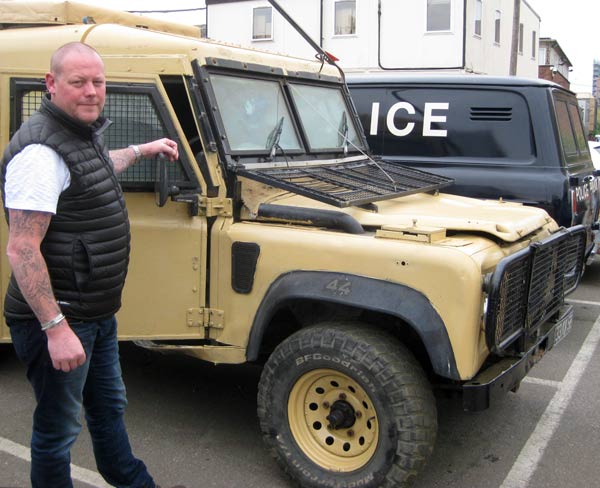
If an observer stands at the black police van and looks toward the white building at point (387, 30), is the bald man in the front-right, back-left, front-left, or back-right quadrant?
back-left

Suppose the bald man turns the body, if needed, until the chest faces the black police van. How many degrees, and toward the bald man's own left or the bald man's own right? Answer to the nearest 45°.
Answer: approximately 90° to the bald man's own left

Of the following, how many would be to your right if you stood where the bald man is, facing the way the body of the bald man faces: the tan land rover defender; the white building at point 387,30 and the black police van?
0

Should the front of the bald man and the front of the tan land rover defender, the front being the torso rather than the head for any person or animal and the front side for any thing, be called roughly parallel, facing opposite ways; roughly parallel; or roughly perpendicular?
roughly parallel

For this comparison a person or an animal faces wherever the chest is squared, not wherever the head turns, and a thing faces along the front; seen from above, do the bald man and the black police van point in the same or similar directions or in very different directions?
very different directions

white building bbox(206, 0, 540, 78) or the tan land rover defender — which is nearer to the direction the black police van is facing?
the white building

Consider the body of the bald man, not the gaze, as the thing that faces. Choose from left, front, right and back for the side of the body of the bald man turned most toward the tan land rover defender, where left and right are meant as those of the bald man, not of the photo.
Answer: left

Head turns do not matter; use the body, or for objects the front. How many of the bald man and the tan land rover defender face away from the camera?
0

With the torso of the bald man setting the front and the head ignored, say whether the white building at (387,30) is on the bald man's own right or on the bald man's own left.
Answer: on the bald man's own left
